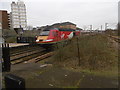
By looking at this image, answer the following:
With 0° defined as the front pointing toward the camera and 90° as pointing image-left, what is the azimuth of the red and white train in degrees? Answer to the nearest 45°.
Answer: approximately 45°
